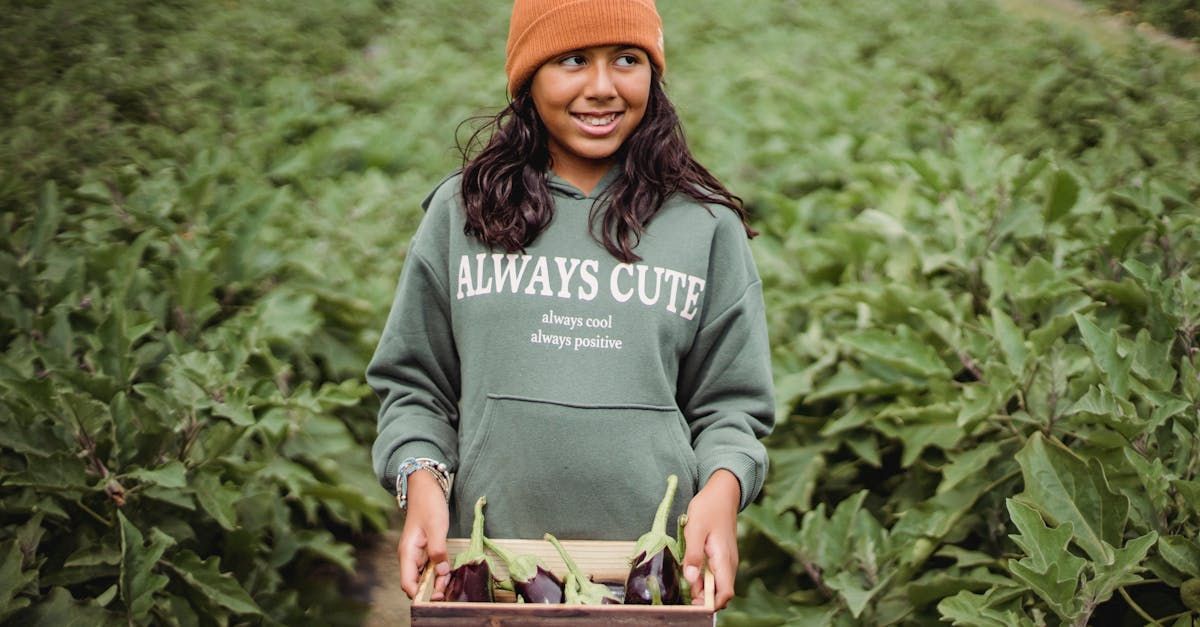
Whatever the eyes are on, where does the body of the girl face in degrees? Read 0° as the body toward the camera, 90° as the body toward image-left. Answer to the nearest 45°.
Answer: approximately 0°

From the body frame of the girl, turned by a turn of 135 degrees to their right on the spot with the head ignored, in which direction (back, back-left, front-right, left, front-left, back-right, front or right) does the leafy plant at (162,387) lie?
front
